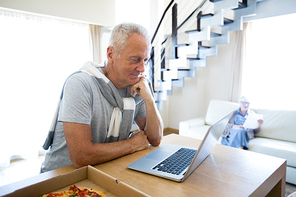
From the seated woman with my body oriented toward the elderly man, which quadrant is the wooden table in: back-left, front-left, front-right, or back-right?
front-left

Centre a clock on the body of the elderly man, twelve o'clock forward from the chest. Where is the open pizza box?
The open pizza box is roughly at 2 o'clock from the elderly man.

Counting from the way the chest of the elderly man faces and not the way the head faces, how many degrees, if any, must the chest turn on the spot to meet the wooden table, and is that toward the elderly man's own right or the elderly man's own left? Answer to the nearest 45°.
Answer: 0° — they already face it

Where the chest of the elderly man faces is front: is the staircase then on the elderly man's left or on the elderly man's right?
on the elderly man's left

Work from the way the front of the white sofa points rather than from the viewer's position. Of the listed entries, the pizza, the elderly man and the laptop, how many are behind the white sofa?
0

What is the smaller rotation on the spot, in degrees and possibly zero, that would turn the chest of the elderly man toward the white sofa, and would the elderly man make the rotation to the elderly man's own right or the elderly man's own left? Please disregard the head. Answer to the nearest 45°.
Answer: approximately 90° to the elderly man's own left

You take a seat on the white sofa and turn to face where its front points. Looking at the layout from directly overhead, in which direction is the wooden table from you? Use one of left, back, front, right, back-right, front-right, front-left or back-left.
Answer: front-left

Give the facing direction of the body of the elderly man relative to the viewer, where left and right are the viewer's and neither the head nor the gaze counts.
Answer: facing the viewer and to the right of the viewer

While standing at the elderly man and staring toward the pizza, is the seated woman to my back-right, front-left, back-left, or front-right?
back-left

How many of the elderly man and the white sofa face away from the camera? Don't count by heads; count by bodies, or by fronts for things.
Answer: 0

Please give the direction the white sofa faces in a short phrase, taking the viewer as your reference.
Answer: facing the viewer and to the left of the viewer
